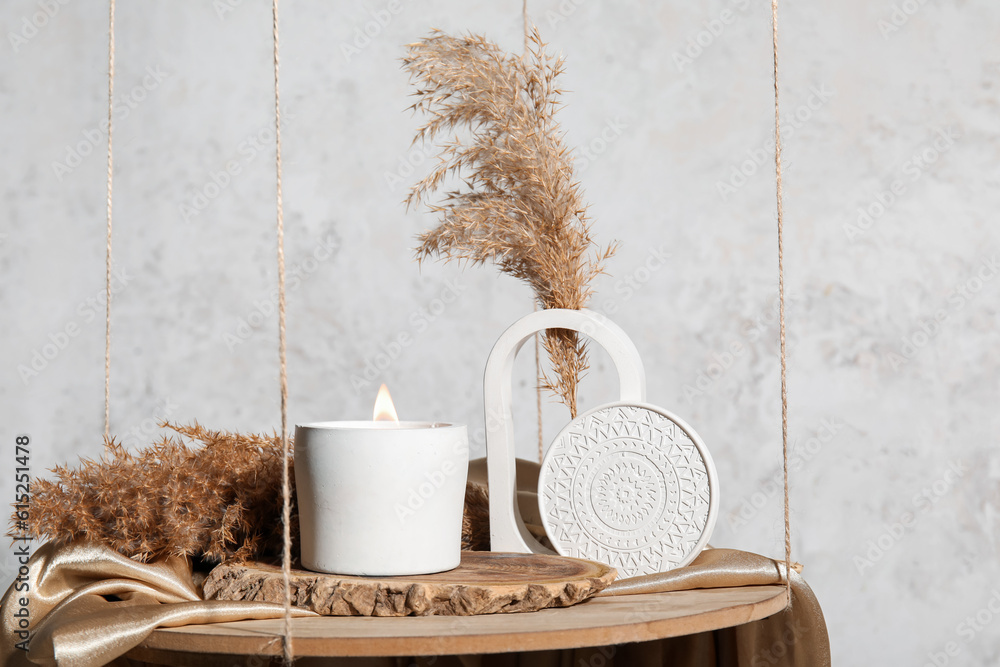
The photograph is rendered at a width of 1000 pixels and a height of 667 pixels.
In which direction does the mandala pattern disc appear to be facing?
toward the camera
